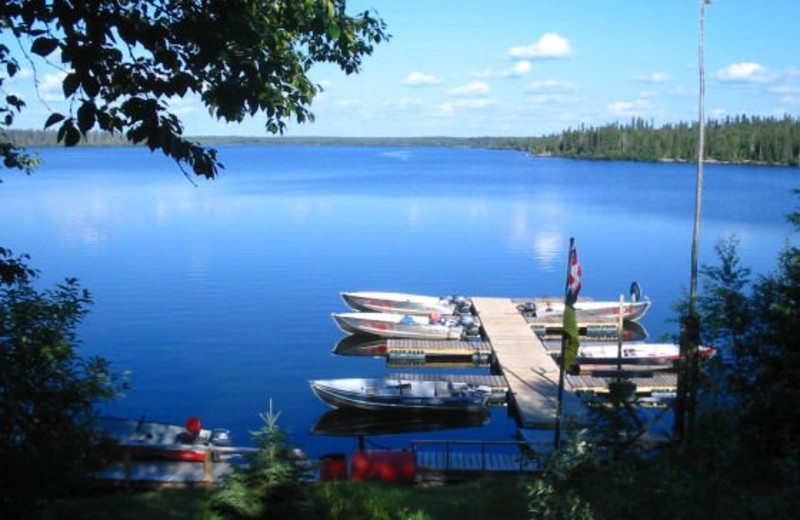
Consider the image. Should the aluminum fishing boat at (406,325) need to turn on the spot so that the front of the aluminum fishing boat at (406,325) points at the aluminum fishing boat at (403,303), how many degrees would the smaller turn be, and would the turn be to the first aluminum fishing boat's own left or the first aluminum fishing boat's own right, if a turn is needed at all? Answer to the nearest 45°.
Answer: approximately 90° to the first aluminum fishing boat's own right

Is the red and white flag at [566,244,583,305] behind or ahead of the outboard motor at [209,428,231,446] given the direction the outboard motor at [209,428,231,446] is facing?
behind

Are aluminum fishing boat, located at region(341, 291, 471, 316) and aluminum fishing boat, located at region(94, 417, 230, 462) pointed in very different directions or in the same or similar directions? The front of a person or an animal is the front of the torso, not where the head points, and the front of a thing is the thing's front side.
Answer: same or similar directions

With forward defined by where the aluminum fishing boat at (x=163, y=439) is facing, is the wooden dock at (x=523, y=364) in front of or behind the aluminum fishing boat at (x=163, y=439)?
behind

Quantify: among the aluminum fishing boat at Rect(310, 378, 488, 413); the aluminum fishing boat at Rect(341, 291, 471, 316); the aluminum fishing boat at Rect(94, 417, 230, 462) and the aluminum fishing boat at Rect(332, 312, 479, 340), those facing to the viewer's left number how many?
4

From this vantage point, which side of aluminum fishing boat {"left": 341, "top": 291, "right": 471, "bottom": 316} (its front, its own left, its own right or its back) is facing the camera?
left

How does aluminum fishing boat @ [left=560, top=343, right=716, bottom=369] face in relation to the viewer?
to the viewer's right

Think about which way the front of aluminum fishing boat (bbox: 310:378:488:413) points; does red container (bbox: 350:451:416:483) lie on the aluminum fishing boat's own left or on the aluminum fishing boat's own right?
on the aluminum fishing boat's own left

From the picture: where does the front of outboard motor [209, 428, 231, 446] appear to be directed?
to the viewer's left

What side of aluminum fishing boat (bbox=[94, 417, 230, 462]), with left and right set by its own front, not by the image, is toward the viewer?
left

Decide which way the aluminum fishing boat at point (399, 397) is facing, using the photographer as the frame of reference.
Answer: facing to the left of the viewer

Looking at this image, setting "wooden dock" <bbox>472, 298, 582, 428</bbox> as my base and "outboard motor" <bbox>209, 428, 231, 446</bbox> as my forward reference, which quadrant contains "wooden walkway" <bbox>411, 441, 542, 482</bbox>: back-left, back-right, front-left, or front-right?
front-left

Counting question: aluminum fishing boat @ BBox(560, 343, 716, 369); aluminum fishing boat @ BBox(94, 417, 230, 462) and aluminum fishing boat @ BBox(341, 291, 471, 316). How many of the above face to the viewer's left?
2

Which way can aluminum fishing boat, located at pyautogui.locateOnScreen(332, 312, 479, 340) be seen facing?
to the viewer's left

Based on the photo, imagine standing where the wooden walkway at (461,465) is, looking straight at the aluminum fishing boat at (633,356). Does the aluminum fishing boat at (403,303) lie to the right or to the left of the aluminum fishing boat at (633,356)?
left
